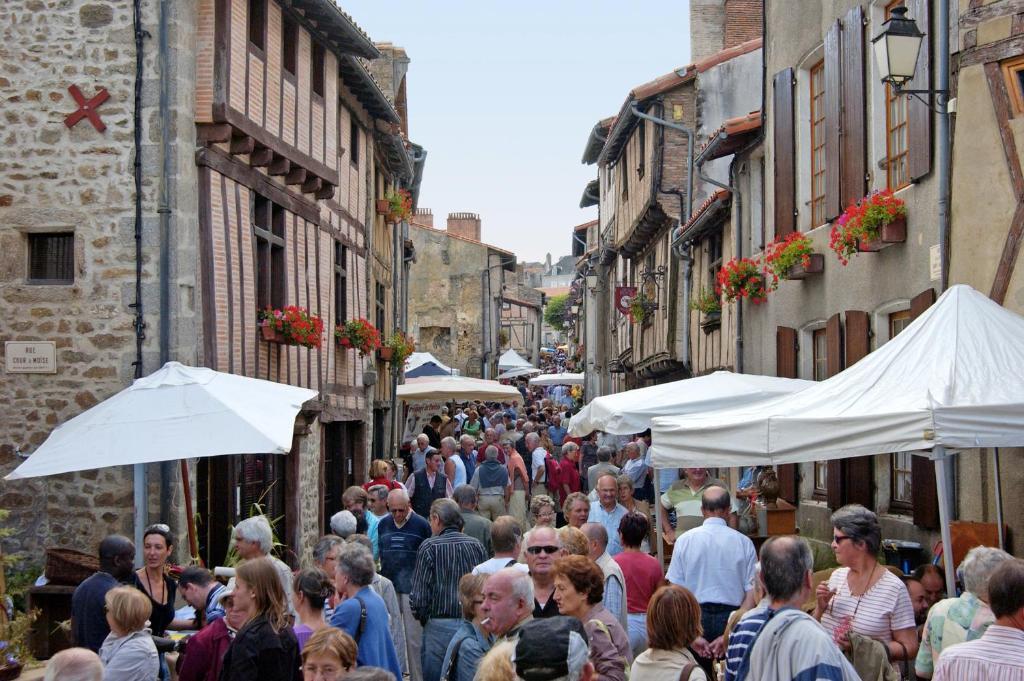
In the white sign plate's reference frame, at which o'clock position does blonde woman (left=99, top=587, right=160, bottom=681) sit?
The blonde woman is roughly at 12 o'clock from the white sign plate.

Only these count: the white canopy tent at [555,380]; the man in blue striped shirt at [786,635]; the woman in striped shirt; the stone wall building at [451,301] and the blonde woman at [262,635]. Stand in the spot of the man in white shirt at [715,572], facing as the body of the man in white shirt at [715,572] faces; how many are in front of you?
2

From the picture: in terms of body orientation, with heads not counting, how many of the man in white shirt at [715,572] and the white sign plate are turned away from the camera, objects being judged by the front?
1

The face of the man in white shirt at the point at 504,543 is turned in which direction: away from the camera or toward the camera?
away from the camera

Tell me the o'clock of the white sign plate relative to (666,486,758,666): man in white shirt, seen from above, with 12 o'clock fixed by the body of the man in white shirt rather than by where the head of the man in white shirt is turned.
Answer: The white sign plate is roughly at 10 o'clock from the man in white shirt.

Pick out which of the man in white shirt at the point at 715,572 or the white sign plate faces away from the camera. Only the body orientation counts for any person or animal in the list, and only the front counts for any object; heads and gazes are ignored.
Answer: the man in white shirt

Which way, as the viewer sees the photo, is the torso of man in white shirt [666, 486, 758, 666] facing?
away from the camera

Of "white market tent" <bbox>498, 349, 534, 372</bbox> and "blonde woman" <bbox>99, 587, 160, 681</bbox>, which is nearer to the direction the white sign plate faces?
the blonde woman

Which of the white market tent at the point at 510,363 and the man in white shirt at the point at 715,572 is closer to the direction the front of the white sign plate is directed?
the man in white shirt

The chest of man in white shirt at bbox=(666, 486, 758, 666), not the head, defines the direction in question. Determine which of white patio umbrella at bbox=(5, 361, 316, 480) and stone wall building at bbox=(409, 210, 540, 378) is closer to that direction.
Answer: the stone wall building

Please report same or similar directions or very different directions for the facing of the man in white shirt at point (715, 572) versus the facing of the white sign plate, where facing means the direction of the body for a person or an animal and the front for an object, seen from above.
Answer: very different directions

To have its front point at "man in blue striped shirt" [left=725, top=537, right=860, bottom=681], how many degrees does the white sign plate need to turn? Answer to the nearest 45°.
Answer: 0° — it already faces them

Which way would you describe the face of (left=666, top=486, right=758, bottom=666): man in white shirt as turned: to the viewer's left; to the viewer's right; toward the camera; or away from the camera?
away from the camera
